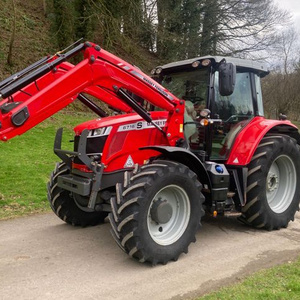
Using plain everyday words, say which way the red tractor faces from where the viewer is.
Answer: facing the viewer and to the left of the viewer
